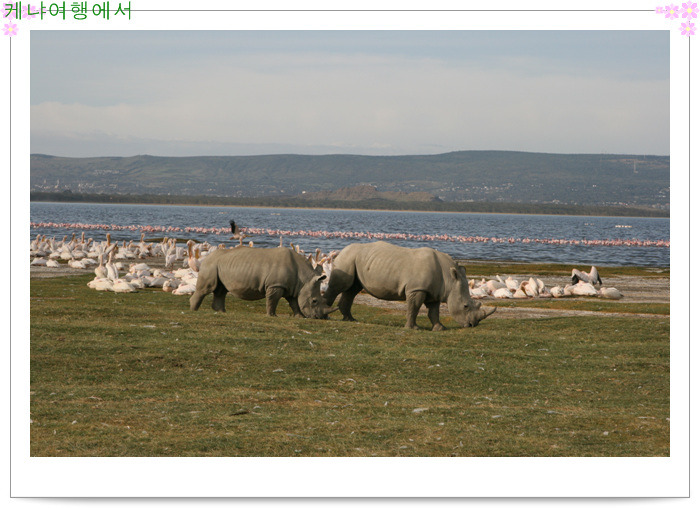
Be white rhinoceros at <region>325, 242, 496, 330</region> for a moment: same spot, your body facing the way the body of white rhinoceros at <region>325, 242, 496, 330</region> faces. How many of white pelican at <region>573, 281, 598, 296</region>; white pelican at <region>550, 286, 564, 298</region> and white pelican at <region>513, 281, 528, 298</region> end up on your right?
0

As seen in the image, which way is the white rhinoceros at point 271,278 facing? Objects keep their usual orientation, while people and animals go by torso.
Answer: to the viewer's right

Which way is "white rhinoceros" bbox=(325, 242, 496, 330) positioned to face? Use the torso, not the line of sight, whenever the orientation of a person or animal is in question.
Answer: to the viewer's right

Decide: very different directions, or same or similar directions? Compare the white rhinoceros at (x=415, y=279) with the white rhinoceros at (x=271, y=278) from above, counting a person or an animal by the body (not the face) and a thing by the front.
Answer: same or similar directions

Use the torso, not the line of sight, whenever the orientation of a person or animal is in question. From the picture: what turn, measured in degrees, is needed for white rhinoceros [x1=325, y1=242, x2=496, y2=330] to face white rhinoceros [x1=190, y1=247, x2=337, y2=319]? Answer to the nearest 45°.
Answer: approximately 180°

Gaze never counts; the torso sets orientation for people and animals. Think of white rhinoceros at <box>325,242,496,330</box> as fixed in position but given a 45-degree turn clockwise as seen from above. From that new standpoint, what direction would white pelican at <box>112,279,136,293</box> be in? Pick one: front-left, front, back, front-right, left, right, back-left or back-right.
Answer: back
